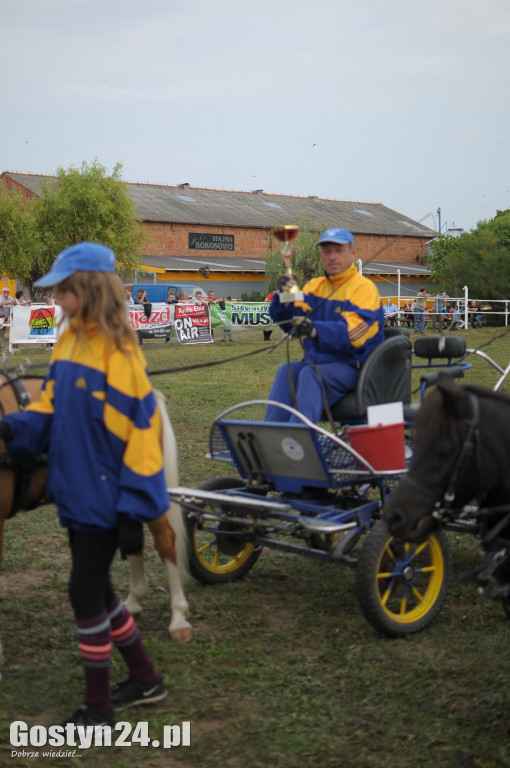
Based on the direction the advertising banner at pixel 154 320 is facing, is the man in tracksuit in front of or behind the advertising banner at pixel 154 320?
in front

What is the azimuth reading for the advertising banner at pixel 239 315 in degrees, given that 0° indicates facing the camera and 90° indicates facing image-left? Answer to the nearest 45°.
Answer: approximately 0°

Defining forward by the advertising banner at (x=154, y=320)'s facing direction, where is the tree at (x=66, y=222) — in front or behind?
behind

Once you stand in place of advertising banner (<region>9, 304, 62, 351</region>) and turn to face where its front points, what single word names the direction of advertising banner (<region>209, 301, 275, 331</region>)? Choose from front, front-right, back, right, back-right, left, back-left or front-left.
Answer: back-left

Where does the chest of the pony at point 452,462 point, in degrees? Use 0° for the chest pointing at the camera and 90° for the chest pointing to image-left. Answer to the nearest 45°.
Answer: approximately 90°

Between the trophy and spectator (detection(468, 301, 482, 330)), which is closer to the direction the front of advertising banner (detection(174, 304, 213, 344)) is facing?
the trophy
